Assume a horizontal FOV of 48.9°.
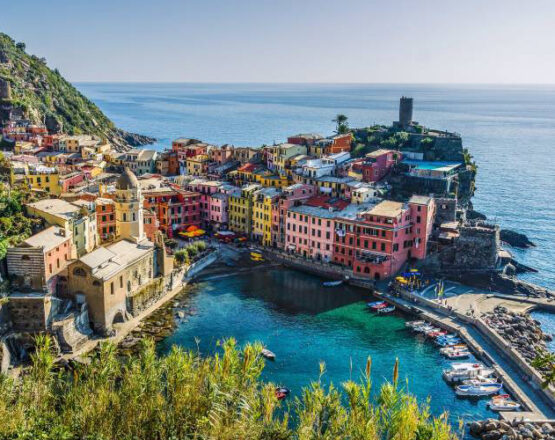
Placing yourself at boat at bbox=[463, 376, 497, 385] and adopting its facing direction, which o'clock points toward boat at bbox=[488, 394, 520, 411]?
boat at bbox=[488, 394, 520, 411] is roughly at 8 o'clock from boat at bbox=[463, 376, 497, 385].

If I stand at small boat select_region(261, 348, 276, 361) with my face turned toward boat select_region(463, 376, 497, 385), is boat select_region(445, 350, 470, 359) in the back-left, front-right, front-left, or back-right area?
front-left

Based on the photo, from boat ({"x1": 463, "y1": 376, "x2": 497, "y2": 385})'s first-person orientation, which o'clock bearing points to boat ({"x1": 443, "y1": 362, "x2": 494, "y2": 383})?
boat ({"x1": 443, "y1": 362, "x2": 494, "y2": 383}) is roughly at 1 o'clock from boat ({"x1": 463, "y1": 376, "x2": 497, "y2": 385}).

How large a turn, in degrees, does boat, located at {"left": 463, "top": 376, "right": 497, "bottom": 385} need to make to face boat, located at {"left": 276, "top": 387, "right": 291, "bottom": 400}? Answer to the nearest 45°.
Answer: approximately 45° to its left

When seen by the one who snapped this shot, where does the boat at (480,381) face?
facing to the left of the viewer

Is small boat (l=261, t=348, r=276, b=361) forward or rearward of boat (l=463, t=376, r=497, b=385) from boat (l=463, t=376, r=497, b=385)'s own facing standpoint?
forward

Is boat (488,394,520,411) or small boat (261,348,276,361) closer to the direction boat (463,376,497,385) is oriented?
the small boat

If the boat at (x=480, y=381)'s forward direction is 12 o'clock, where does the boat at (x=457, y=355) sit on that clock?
the boat at (x=457, y=355) is roughly at 2 o'clock from the boat at (x=480, y=381).

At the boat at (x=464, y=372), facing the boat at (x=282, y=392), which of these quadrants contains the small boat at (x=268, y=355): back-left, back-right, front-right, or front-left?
front-right
